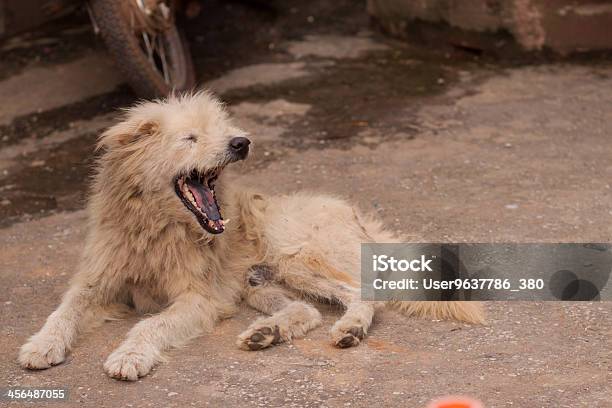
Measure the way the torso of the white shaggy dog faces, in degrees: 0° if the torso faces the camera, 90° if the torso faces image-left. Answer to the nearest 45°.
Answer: approximately 45°
